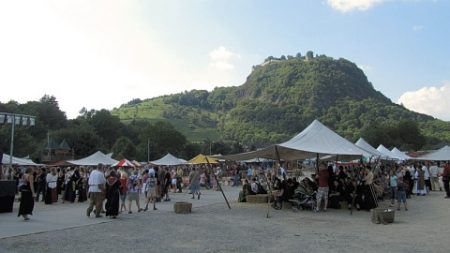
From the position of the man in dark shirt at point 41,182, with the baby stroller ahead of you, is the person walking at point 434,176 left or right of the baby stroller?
left

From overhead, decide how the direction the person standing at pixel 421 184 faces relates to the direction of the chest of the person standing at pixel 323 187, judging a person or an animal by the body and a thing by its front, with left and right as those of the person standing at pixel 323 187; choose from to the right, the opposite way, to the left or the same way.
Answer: the same way

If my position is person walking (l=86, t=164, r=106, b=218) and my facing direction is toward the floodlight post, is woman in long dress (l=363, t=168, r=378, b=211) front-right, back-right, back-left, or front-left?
back-right
